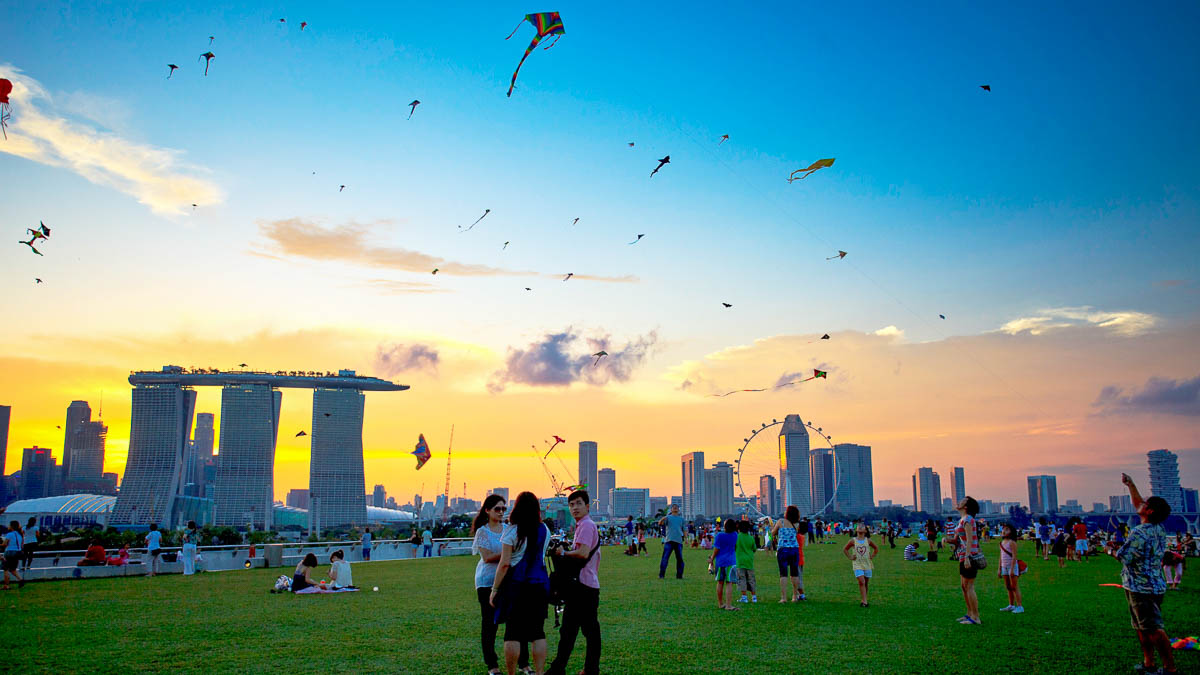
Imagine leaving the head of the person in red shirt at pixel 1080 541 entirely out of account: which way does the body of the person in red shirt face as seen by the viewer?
away from the camera

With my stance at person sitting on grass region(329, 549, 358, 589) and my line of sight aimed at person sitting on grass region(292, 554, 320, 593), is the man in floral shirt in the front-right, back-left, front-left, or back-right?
back-left

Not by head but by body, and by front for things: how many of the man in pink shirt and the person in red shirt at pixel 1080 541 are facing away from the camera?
1

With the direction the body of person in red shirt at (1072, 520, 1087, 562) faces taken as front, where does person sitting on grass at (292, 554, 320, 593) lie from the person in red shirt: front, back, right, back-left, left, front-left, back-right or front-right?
back-left

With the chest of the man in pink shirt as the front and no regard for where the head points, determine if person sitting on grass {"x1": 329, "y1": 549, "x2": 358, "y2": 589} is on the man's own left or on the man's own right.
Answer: on the man's own right
